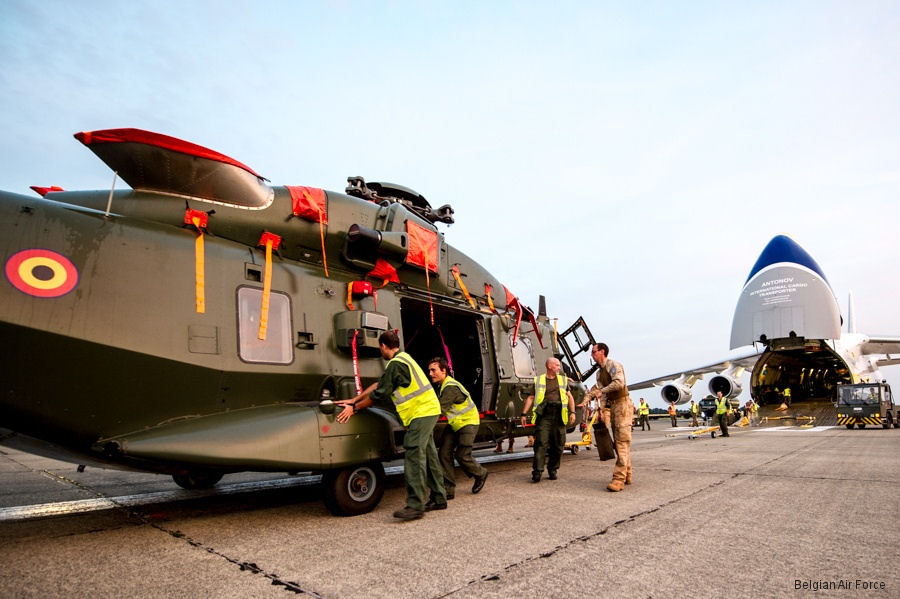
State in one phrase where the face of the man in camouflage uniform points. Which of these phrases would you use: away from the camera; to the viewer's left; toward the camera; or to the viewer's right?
to the viewer's left

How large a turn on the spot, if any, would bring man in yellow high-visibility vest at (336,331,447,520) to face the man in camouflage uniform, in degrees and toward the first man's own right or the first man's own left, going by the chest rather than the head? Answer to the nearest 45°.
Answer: approximately 90° to the first man's own right

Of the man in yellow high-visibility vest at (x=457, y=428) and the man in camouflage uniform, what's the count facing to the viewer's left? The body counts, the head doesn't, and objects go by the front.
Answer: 2

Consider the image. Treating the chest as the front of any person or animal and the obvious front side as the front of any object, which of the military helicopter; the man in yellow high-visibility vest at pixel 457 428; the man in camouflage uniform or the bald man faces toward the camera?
the bald man

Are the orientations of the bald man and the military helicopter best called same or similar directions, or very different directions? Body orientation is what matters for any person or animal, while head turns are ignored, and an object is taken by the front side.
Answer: very different directions

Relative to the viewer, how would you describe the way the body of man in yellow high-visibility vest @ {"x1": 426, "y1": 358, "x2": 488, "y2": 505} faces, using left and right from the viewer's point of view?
facing to the left of the viewer

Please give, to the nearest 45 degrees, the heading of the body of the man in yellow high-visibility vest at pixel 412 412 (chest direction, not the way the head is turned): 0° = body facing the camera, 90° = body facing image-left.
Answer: approximately 135°

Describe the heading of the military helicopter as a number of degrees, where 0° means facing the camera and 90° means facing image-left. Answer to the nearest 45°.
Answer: approximately 225°
